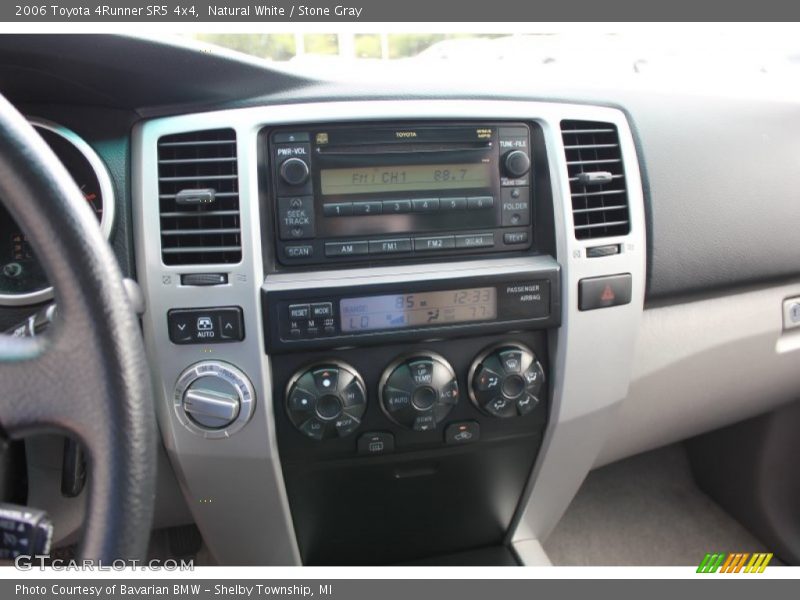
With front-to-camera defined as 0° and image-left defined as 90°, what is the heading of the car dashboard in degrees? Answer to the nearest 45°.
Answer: approximately 0°
